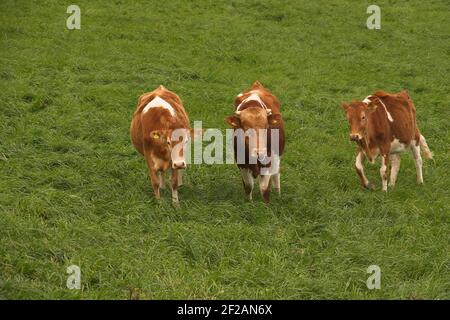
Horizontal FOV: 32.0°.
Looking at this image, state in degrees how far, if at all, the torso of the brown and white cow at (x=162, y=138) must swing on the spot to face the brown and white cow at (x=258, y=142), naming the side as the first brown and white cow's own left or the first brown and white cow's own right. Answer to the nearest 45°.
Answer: approximately 90° to the first brown and white cow's own left

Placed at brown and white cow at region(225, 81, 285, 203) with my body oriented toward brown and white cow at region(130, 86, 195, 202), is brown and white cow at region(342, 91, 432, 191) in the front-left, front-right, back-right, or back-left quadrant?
back-right

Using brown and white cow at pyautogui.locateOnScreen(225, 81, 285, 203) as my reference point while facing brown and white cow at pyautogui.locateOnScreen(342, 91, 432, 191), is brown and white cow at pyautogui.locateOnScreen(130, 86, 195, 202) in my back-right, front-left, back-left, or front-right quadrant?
back-left

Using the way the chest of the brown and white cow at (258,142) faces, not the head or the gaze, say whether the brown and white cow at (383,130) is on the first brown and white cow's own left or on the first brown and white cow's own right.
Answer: on the first brown and white cow's own left

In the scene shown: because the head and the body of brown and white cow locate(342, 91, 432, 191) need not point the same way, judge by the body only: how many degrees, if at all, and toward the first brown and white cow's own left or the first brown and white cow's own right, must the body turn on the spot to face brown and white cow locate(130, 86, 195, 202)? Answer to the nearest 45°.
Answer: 0° — it already faces it

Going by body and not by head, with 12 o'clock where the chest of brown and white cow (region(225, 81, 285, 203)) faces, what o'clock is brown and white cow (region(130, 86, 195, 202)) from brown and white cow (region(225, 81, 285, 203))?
brown and white cow (region(130, 86, 195, 202)) is roughly at 3 o'clock from brown and white cow (region(225, 81, 285, 203)).

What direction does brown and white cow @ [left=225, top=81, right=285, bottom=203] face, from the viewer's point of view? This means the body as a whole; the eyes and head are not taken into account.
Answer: toward the camera

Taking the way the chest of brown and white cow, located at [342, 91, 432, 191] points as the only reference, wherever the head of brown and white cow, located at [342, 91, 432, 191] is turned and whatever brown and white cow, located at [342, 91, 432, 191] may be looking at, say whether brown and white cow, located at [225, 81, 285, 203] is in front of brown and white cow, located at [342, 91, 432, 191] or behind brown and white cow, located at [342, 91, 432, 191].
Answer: in front

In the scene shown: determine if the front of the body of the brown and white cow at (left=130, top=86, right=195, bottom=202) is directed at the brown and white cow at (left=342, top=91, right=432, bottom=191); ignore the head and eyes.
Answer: no

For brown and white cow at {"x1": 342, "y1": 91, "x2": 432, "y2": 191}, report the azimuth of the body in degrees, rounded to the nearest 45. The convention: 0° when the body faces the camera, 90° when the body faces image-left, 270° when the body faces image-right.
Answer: approximately 45°

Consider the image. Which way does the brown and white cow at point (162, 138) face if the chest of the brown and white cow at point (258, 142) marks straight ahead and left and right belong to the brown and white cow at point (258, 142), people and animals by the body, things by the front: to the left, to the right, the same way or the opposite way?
the same way

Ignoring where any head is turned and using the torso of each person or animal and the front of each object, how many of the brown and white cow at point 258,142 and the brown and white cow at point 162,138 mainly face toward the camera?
2
